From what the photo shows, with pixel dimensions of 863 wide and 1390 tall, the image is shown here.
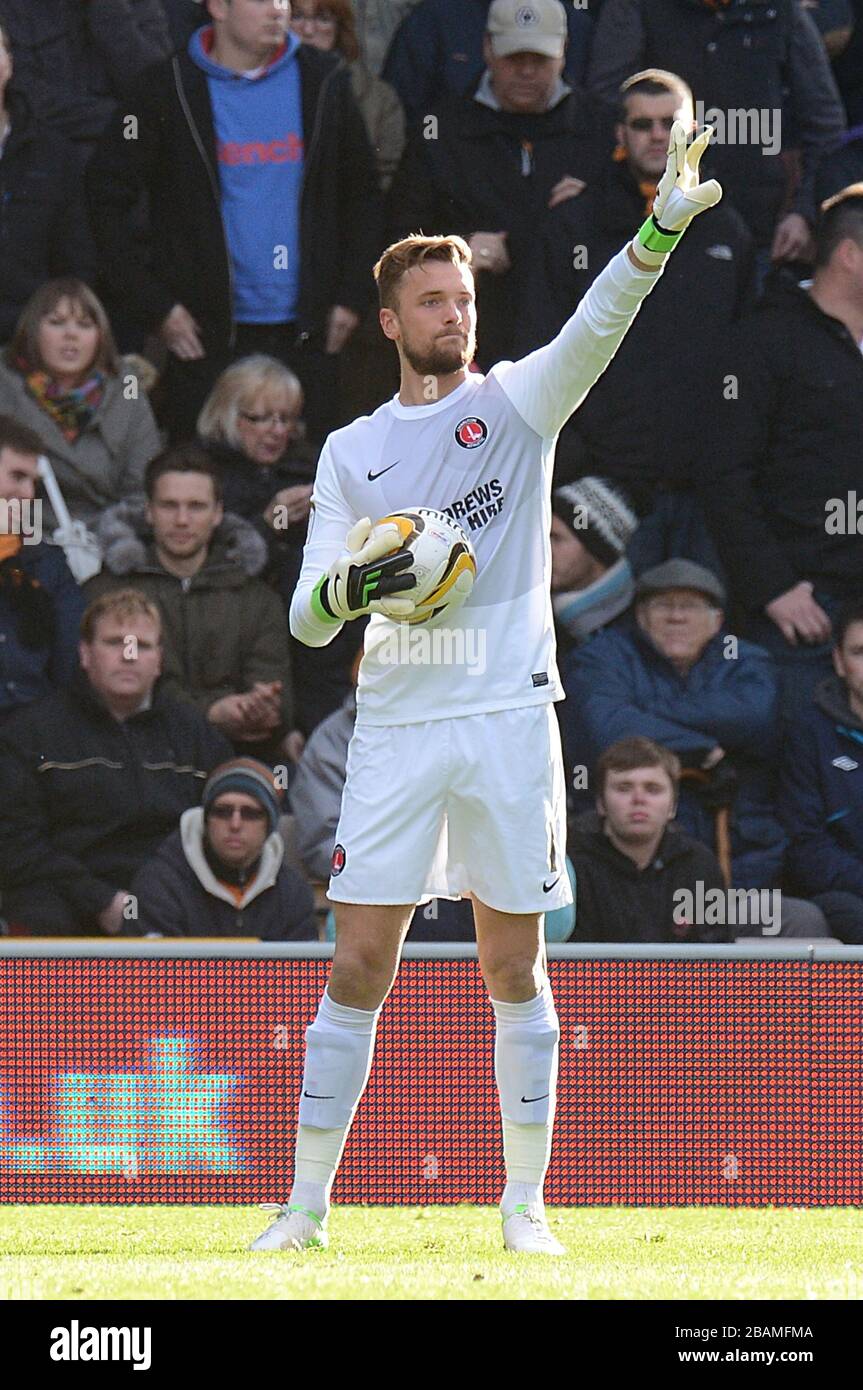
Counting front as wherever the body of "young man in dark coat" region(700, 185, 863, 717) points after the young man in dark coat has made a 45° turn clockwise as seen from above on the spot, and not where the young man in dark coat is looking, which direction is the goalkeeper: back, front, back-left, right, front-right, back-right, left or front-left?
front

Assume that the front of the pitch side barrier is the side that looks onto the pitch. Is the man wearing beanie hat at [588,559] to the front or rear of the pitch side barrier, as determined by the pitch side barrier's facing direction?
to the rear

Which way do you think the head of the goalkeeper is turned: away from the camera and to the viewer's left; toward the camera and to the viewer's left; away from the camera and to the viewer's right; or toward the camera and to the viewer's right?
toward the camera and to the viewer's right

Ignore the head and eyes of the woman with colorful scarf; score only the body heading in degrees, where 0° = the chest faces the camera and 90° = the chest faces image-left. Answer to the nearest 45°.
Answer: approximately 0°

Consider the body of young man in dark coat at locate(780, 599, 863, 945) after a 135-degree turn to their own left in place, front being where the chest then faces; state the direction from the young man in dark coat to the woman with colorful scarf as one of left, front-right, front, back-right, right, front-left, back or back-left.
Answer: back-left

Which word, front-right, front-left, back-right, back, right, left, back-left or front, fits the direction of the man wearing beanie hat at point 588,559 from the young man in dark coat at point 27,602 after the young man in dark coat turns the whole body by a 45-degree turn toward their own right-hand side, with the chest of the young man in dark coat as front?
back-left
